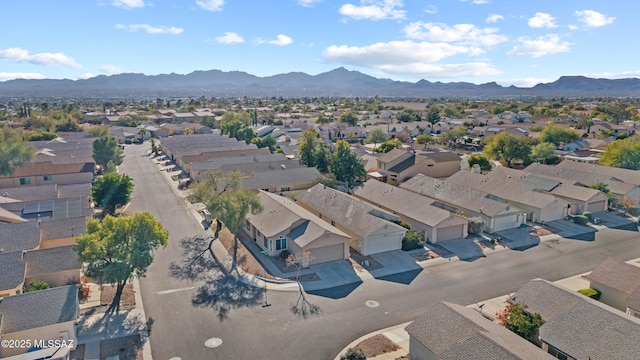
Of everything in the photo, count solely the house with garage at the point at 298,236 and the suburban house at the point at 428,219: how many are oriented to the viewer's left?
0

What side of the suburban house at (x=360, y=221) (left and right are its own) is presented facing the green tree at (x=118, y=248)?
right

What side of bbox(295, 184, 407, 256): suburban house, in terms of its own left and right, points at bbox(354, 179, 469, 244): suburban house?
left

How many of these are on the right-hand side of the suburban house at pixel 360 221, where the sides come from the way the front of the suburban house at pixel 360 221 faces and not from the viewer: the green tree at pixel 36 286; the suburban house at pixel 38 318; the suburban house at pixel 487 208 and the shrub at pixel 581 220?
2

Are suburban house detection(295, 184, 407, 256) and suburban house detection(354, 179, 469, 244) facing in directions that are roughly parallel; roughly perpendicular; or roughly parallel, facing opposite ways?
roughly parallel

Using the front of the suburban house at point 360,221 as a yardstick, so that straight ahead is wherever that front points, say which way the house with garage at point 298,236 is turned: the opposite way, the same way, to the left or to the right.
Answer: the same way

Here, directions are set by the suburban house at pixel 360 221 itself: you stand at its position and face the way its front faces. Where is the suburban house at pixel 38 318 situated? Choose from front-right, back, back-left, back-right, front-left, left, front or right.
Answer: right

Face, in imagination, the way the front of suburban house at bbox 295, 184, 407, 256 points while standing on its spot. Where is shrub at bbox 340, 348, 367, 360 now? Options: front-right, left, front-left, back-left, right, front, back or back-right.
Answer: front-right

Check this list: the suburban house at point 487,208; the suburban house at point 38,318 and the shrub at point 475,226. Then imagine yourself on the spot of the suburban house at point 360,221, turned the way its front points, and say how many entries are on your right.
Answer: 1

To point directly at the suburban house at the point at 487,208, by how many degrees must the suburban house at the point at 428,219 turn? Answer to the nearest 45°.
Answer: approximately 90° to its left

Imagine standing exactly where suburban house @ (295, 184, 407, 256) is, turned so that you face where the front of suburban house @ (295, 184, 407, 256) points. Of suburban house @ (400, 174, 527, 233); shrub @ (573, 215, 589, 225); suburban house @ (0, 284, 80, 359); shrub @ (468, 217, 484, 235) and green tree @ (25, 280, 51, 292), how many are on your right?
2

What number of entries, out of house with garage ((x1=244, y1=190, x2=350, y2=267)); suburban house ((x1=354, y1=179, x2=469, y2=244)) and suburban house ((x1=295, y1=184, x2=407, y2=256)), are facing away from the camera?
0

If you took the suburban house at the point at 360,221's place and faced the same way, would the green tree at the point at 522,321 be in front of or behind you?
in front

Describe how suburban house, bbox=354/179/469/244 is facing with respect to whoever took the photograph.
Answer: facing the viewer and to the right of the viewer

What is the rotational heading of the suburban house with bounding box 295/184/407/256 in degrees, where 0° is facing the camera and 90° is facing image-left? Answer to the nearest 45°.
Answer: approximately 315°
